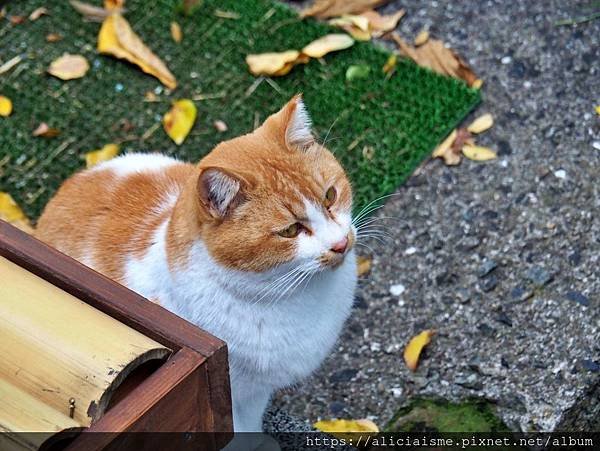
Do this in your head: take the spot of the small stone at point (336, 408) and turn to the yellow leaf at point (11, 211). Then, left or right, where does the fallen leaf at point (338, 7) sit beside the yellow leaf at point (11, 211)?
right

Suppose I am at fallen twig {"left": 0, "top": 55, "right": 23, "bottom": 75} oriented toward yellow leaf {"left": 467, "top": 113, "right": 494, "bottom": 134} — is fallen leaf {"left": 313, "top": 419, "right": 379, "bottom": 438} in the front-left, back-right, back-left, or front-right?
front-right

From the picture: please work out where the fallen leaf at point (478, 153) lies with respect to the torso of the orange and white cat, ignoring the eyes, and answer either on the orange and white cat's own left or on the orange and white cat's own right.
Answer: on the orange and white cat's own left

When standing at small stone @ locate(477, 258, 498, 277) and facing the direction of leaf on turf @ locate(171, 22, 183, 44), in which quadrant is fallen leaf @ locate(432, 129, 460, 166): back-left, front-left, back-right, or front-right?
front-right

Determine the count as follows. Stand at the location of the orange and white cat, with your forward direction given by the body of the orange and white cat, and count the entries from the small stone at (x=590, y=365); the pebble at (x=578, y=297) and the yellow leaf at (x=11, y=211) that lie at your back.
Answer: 1

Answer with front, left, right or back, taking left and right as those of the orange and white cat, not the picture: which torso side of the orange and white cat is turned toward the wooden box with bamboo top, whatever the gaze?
right

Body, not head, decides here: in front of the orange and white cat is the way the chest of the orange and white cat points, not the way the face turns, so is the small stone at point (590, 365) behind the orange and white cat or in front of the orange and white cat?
in front

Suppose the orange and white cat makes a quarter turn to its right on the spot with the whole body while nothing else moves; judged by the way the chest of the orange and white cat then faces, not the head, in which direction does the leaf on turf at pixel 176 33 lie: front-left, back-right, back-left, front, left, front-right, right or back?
back-right

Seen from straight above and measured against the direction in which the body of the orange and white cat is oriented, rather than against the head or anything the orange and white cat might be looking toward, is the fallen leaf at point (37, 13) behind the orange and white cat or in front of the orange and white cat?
behind

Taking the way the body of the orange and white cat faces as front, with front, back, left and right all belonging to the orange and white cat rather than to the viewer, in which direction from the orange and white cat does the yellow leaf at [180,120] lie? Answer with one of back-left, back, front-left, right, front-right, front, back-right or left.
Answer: back-left

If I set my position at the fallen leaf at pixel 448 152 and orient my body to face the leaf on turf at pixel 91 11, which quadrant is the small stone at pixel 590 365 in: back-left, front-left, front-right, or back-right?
back-left

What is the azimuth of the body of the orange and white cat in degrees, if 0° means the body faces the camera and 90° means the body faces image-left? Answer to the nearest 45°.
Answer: approximately 315°

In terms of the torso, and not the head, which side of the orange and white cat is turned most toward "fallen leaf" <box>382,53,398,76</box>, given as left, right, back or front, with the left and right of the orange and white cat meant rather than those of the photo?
left

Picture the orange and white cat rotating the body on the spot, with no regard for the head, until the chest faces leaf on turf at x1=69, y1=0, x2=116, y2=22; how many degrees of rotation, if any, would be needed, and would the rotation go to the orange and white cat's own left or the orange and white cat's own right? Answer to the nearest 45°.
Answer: approximately 135° to the orange and white cat's own left

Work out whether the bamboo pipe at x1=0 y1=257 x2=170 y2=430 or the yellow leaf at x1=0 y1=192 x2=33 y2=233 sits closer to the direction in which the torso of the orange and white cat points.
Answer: the bamboo pipe

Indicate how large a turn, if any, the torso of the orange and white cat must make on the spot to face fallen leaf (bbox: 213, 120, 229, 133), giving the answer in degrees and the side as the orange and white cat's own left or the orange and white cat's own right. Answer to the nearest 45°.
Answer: approximately 135° to the orange and white cat's own left

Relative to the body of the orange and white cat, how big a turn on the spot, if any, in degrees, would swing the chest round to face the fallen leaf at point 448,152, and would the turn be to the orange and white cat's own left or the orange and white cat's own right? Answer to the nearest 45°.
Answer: approximately 90° to the orange and white cat's own left
